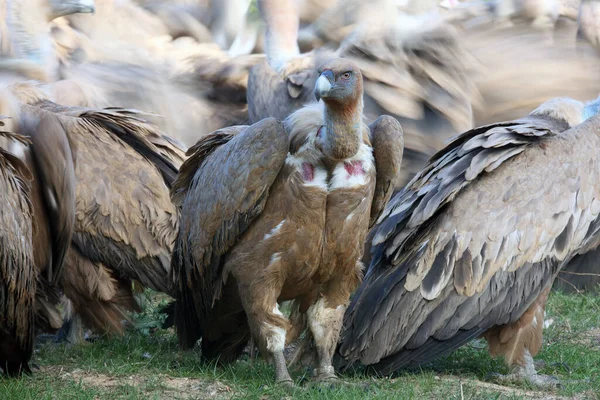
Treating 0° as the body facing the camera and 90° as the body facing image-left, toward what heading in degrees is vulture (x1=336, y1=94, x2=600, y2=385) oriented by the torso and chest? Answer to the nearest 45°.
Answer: approximately 270°

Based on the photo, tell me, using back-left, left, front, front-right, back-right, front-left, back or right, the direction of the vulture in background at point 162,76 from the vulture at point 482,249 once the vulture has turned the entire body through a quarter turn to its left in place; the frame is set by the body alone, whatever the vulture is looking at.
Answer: front-left

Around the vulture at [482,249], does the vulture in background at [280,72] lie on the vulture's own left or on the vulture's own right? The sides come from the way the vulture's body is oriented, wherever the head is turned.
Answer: on the vulture's own left

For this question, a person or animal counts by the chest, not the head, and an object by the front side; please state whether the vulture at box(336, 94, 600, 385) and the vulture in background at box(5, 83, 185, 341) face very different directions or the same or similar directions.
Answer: very different directions

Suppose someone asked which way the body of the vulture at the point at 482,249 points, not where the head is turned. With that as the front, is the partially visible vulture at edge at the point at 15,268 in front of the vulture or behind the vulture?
behind

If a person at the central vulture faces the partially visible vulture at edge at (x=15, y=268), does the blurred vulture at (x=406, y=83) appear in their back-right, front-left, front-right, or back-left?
back-right

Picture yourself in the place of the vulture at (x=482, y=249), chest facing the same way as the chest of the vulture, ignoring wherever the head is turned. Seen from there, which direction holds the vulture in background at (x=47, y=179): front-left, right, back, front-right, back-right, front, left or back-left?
back
